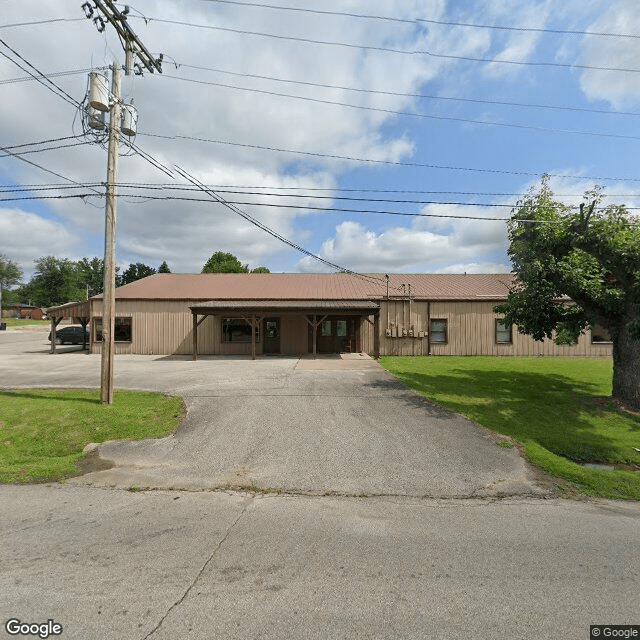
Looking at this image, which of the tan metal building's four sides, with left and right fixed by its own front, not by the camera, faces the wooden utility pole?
front

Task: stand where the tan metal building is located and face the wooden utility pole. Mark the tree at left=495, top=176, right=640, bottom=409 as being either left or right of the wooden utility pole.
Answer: left

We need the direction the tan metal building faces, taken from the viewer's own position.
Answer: facing the viewer

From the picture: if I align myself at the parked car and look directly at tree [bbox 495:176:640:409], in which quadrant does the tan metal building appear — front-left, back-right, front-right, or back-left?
front-left

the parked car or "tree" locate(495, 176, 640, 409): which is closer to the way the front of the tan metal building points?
the tree

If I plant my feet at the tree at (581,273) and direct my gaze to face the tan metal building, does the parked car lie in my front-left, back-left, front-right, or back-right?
front-left
